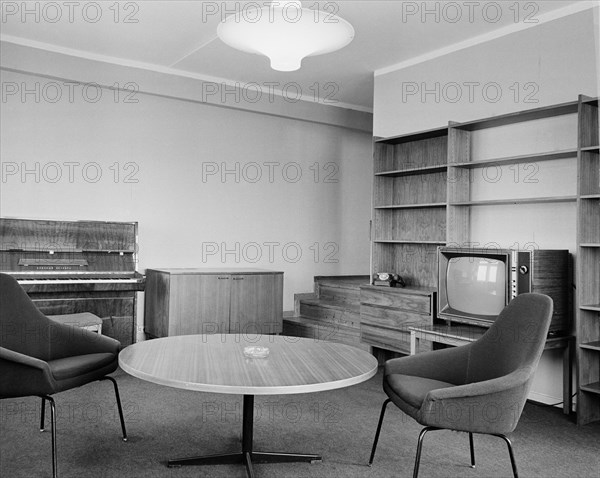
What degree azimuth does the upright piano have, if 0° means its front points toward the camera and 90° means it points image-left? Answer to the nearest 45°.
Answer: approximately 0°

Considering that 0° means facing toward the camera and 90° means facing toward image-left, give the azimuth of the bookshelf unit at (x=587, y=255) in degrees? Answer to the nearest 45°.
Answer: approximately 45°

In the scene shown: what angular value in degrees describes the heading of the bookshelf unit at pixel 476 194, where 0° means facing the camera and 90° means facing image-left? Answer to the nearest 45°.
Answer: approximately 45°

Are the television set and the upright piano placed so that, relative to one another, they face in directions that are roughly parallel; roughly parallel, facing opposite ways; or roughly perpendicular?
roughly perpendicular

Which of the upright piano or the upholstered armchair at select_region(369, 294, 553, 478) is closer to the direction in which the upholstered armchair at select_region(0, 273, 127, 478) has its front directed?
the upholstered armchair

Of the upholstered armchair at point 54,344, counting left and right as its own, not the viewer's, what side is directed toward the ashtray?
front

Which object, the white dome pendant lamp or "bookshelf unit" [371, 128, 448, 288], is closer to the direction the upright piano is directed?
the white dome pendant lamp

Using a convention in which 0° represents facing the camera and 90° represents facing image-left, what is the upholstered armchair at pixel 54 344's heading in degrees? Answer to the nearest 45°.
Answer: approximately 315°

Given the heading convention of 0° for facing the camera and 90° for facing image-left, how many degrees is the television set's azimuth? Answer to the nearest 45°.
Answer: approximately 45°

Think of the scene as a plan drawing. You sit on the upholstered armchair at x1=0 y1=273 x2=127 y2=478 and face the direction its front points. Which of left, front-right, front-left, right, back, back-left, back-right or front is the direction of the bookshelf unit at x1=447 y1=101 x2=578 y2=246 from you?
front-left

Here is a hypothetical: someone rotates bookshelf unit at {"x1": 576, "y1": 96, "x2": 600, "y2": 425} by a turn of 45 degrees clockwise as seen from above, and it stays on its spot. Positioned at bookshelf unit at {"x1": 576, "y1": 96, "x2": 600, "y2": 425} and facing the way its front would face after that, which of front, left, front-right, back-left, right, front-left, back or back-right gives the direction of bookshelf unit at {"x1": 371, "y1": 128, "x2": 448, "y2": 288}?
front-right

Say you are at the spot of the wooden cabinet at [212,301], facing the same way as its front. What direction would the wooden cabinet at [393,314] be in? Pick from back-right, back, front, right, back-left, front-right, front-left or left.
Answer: front-left

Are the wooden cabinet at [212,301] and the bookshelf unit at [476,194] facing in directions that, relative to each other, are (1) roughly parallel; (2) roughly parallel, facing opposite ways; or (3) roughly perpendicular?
roughly perpendicular

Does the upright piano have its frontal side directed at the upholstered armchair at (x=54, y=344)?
yes

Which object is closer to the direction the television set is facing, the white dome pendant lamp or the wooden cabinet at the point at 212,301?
the white dome pendant lamp

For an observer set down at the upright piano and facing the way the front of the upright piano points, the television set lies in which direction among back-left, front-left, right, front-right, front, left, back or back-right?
front-left

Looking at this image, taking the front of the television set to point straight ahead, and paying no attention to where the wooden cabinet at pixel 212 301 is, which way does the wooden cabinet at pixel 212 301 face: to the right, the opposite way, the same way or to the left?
to the left

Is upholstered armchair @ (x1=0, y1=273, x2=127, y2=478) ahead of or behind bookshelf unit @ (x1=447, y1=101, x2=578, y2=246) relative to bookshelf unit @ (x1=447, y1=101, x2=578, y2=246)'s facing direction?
ahead
